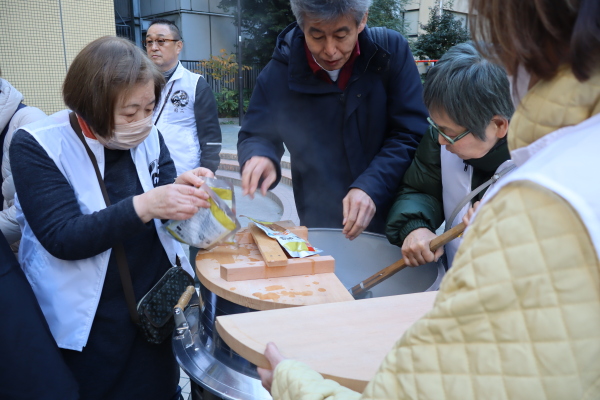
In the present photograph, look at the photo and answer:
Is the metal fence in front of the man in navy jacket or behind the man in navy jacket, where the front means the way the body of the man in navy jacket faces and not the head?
behind

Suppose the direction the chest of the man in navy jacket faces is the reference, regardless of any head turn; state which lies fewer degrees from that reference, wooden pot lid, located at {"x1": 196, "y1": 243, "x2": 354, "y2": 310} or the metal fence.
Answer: the wooden pot lid

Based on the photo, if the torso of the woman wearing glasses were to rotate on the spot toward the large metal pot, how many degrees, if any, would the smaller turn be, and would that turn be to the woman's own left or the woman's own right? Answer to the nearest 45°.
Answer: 0° — they already face it

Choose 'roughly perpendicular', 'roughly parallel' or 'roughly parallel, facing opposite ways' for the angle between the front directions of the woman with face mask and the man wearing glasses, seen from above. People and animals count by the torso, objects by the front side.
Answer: roughly perpendicular

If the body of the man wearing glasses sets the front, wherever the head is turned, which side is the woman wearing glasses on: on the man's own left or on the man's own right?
on the man's own left

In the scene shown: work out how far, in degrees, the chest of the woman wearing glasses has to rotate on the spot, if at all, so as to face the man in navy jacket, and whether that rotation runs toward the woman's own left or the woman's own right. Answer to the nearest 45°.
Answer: approximately 90° to the woman's own right

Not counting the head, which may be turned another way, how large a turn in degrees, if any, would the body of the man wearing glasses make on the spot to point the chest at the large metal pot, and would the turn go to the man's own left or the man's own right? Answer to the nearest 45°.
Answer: approximately 45° to the man's own left

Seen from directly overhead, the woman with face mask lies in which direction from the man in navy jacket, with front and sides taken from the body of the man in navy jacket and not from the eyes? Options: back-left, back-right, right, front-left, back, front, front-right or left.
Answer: front-right
